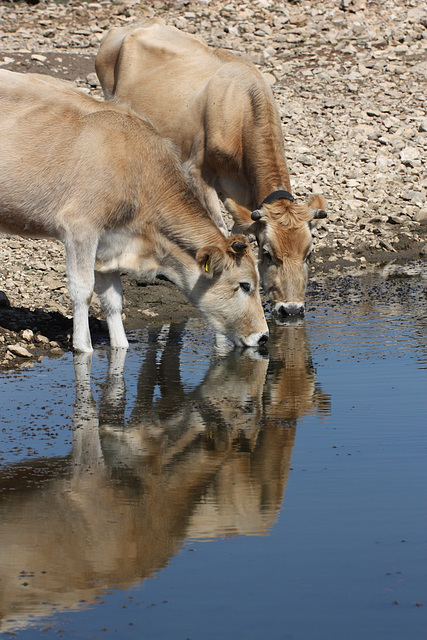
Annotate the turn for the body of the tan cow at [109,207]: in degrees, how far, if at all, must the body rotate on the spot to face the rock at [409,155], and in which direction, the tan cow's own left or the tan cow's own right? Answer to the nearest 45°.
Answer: approximately 45° to the tan cow's own left

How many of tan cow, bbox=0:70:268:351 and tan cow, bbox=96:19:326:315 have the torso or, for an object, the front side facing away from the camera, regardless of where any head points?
0

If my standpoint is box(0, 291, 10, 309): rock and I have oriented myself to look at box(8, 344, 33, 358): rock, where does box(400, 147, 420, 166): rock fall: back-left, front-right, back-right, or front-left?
back-left

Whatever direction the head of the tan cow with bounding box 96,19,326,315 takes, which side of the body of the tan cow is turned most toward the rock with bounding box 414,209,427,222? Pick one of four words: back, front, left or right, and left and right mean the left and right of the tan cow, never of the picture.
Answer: left

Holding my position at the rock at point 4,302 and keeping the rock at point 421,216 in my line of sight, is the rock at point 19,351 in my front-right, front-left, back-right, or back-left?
back-right

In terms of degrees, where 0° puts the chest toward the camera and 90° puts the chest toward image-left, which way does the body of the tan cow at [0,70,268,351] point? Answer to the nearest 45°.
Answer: approximately 270°

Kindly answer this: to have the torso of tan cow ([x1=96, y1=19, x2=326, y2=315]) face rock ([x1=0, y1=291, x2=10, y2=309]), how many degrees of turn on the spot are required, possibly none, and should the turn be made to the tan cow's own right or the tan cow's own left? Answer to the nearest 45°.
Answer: approximately 90° to the tan cow's own right

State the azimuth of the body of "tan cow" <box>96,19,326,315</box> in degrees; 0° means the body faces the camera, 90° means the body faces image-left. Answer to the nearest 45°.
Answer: approximately 315°
